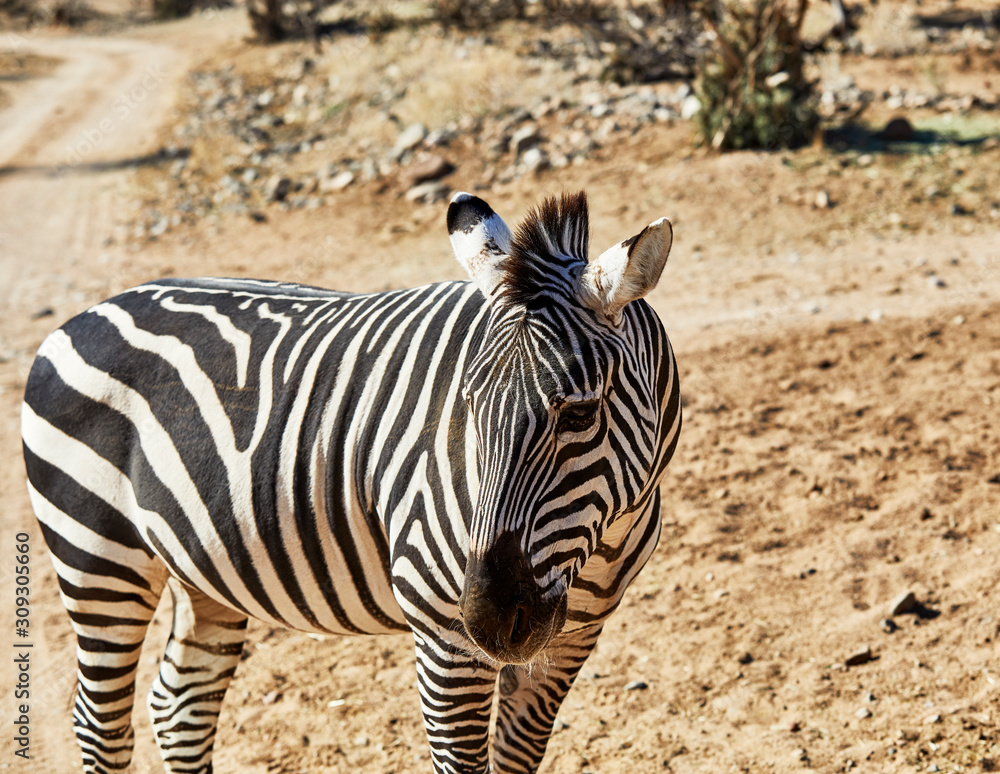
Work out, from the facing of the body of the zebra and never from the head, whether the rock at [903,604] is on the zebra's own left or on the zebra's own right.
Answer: on the zebra's own left

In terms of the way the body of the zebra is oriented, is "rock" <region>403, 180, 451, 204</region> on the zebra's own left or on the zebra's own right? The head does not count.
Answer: on the zebra's own left

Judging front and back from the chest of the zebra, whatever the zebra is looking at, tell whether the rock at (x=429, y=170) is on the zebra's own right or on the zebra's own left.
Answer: on the zebra's own left

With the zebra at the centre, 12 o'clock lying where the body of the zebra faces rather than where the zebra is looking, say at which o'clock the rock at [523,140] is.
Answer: The rock is roughly at 8 o'clock from the zebra.

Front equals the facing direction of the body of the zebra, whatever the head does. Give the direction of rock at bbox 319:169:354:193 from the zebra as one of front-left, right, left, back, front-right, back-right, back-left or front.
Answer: back-left

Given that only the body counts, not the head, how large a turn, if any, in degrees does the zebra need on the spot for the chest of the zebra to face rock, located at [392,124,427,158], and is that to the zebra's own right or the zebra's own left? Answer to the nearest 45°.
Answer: approximately 135° to the zebra's own left

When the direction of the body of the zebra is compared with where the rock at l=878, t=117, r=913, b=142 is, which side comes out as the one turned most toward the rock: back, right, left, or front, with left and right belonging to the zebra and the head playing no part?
left

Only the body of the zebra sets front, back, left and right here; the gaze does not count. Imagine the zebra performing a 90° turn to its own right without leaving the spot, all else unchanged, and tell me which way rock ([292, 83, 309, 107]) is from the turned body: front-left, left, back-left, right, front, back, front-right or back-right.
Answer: back-right

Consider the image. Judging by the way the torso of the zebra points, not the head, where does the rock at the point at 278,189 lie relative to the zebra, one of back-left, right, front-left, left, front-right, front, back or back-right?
back-left

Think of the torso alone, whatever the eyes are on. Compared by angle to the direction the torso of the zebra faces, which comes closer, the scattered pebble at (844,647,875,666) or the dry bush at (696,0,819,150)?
the scattered pebble

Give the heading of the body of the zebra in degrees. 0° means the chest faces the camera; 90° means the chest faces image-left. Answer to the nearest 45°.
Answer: approximately 315°
